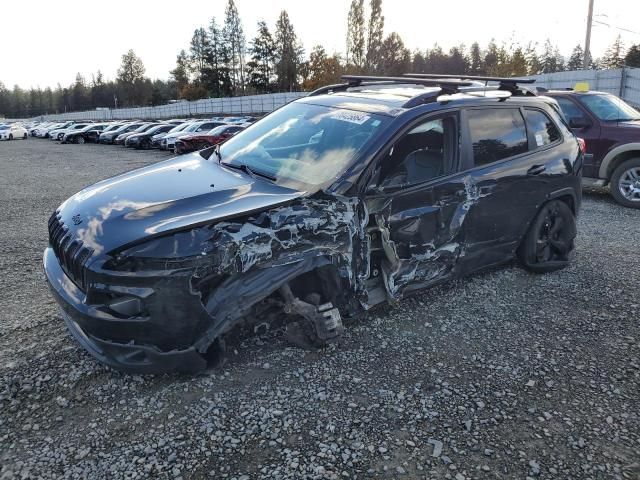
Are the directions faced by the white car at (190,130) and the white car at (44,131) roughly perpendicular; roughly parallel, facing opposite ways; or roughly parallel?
roughly parallel

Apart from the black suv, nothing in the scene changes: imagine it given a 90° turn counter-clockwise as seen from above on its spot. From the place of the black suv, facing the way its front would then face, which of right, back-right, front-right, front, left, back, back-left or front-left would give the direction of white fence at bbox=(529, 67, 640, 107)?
left

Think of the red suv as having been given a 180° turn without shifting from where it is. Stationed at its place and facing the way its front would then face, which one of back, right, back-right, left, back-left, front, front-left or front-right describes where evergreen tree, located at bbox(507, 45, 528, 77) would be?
front-right

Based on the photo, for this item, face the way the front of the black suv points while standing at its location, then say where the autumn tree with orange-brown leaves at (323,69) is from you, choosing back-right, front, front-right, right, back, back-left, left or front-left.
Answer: back-right

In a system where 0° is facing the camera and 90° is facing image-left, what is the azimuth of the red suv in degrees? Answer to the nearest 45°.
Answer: approximately 315°

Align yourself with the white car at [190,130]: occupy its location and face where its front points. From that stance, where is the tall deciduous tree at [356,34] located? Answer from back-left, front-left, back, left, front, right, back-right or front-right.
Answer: back

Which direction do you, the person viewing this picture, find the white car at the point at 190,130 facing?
facing the viewer and to the left of the viewer

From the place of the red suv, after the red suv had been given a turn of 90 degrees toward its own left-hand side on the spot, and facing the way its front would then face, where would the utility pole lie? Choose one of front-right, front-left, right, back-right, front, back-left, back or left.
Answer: front-left

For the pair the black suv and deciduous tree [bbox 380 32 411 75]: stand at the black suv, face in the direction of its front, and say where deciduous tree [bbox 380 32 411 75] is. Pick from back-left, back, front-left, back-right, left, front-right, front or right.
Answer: back-right

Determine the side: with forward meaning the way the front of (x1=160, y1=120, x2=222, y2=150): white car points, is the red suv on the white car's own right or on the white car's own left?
on the white car's own left

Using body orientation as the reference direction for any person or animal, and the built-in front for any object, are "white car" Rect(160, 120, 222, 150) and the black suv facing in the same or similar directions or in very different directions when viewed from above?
same or similar directions

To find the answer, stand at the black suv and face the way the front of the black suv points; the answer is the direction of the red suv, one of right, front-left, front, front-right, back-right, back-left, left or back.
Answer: back
